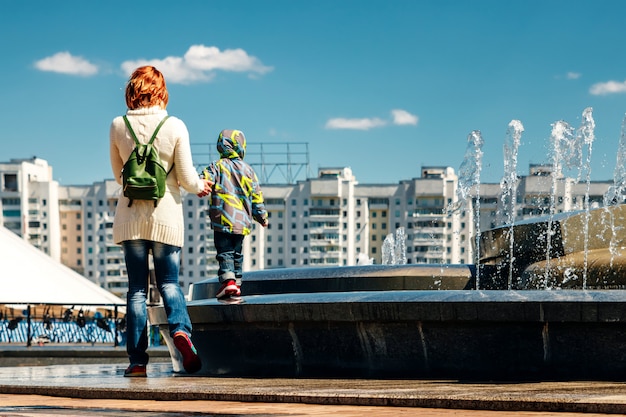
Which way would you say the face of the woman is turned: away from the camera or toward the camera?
away from the camera

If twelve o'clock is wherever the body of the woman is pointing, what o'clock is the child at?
The child is roughly at 1 o'clock from the woman.

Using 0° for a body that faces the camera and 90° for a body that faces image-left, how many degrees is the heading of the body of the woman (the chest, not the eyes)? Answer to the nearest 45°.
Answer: approximately 180°
